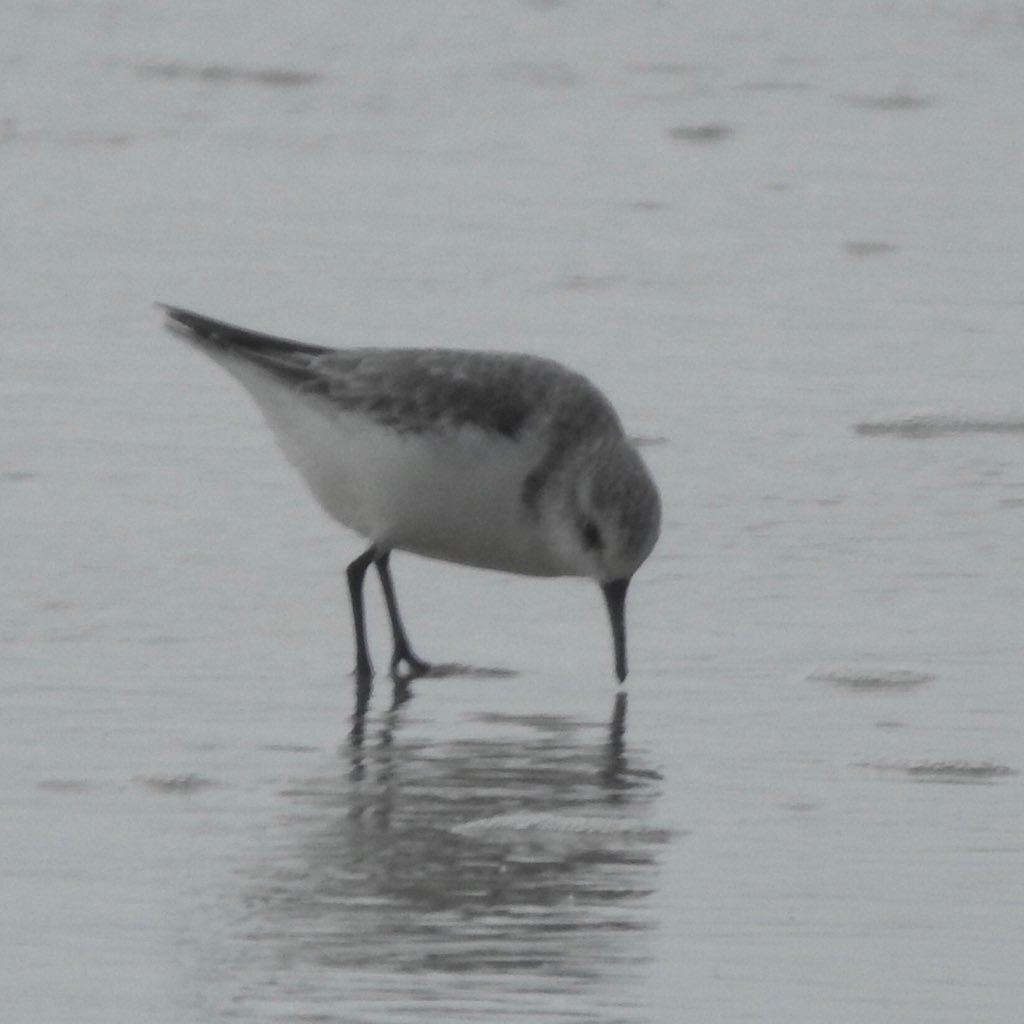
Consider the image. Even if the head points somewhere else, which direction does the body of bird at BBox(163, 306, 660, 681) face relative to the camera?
to the viewer's right
